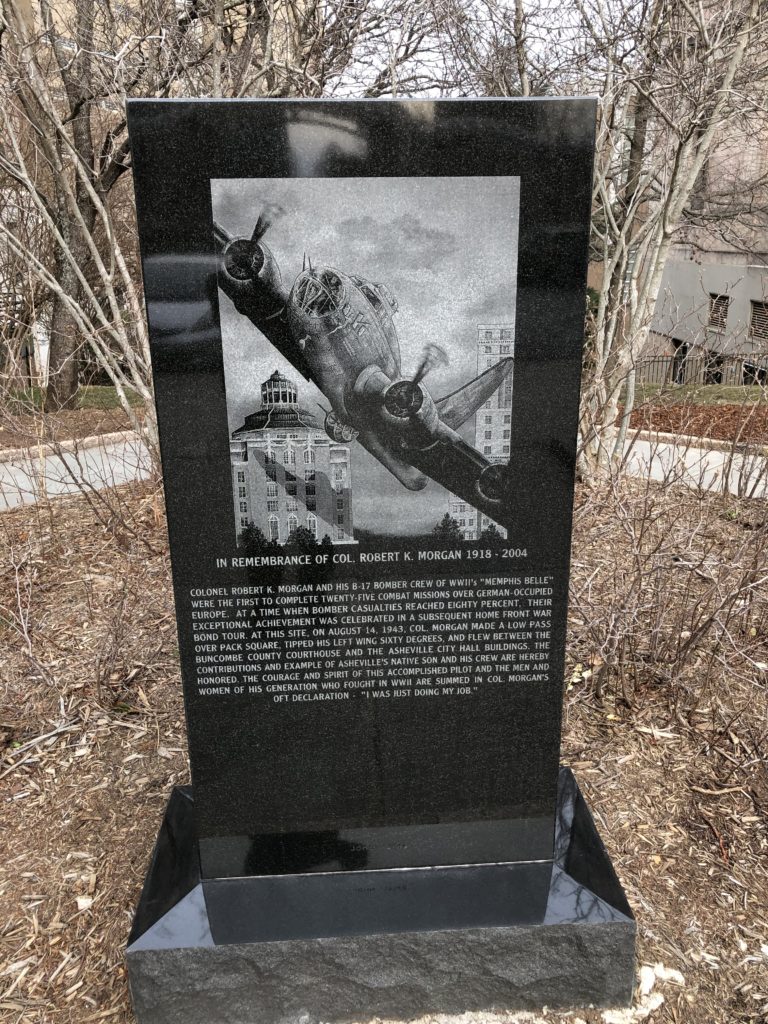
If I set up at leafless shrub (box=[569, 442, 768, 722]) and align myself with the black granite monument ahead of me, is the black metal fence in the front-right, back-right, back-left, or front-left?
back-right

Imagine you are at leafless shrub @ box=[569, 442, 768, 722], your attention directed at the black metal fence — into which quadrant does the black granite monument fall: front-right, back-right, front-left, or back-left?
back-left

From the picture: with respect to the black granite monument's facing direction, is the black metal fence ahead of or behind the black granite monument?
behind

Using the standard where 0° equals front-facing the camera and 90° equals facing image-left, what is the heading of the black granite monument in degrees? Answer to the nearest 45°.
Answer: approximately 0°

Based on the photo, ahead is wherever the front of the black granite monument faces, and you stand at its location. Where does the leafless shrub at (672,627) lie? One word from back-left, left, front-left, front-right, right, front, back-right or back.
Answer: back-left
